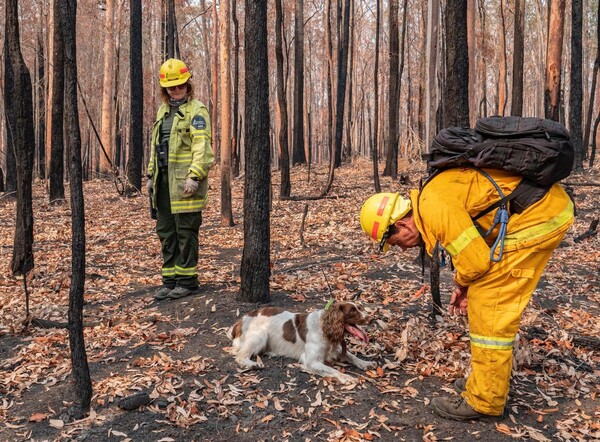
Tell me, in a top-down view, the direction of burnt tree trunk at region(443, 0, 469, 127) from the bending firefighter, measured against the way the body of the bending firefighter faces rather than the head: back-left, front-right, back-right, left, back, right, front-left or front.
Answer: right

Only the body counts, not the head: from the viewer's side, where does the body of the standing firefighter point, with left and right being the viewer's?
facing the viewer and to the left of the viewer

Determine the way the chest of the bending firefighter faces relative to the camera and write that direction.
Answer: to the viewer's left

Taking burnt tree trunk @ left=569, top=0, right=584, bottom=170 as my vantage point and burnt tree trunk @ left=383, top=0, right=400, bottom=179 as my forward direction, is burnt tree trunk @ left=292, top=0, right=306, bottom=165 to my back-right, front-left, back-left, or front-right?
front-right

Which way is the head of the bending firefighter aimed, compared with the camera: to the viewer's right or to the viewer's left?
to the viewer's left

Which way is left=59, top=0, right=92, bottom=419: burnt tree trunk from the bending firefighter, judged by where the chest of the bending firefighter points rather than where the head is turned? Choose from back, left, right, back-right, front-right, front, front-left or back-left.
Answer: front

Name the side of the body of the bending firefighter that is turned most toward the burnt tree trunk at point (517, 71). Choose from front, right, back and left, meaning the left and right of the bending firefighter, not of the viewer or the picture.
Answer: right

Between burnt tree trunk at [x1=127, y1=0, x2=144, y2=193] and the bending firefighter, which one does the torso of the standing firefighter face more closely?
the bending firefighter

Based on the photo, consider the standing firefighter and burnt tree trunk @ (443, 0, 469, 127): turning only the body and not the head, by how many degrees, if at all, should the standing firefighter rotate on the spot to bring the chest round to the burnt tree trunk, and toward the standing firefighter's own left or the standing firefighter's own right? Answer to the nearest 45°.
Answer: approximately 135° to the standing firefighter's own left

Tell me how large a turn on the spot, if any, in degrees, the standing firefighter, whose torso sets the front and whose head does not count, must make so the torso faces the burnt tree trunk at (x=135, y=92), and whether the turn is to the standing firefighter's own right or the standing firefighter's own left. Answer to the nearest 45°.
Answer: approximately 135° to the standing firefighter's own right

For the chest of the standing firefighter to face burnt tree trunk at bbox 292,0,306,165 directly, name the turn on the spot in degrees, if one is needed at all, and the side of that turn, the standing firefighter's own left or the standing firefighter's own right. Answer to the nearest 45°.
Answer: approximately 135° to the standing firefighter's own right
